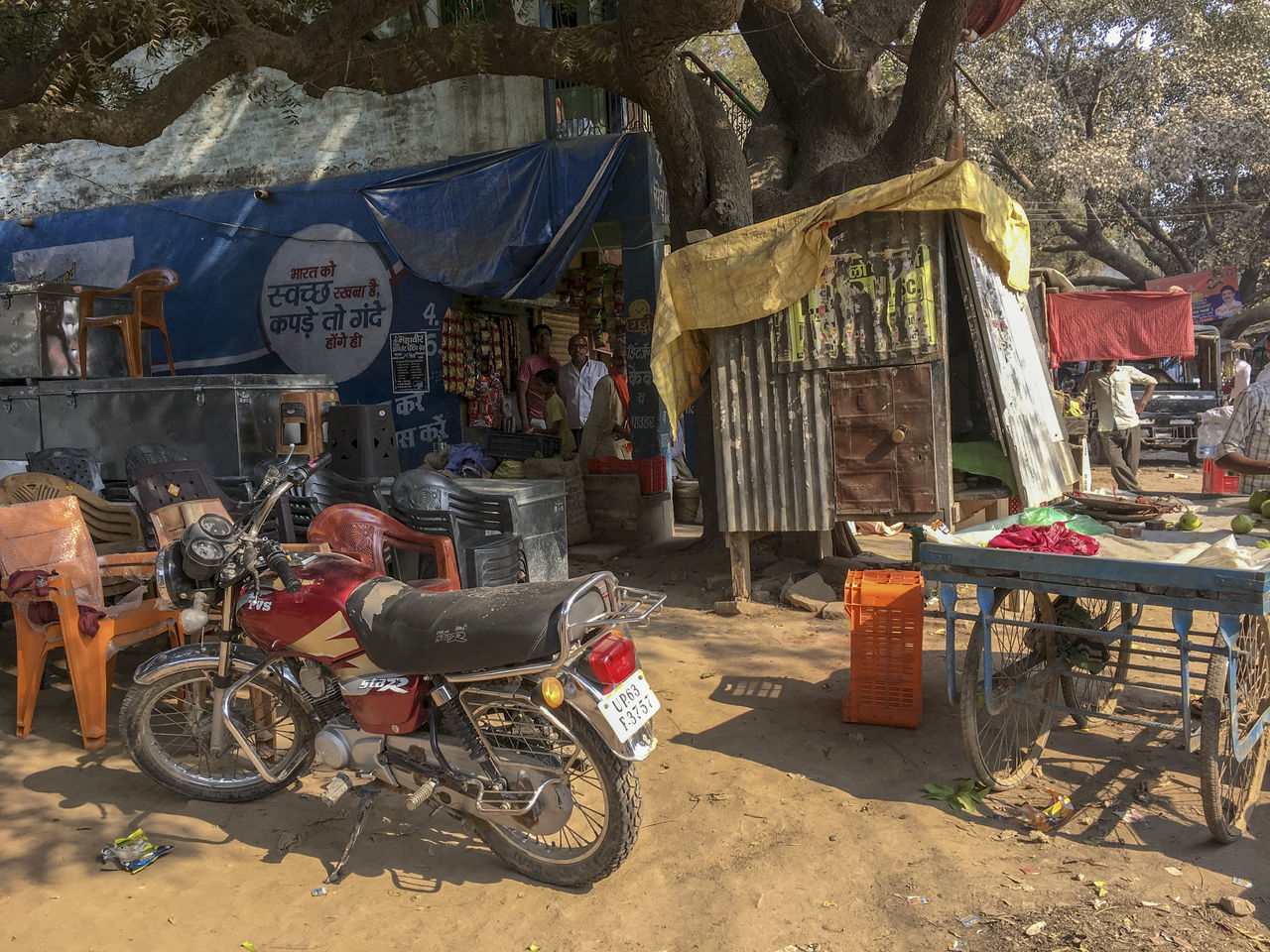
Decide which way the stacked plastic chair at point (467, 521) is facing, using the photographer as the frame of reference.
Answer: facing the viewer and to the right of the viewer

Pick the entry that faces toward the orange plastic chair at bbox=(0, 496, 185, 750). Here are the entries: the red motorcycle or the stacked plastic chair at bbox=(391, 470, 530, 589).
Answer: the red motorcycle

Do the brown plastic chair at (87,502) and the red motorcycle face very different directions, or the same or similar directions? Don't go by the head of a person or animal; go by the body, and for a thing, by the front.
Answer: very different directions

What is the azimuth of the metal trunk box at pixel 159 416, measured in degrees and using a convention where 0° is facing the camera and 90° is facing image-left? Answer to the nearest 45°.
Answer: approximately 0°

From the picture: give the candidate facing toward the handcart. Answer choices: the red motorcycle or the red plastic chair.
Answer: the red plastic chair

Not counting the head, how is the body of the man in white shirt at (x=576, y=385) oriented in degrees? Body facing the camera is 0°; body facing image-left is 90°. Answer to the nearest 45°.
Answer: approximately 0°

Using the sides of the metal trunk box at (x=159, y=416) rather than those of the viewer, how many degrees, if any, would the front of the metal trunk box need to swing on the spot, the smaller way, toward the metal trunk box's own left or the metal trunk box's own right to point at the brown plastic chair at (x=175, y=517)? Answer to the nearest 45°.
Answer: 0° — it already faces it

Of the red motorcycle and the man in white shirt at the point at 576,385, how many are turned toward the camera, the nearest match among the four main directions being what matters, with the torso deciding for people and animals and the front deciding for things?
1

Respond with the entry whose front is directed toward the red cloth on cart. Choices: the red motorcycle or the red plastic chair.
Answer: the red plastic chair
